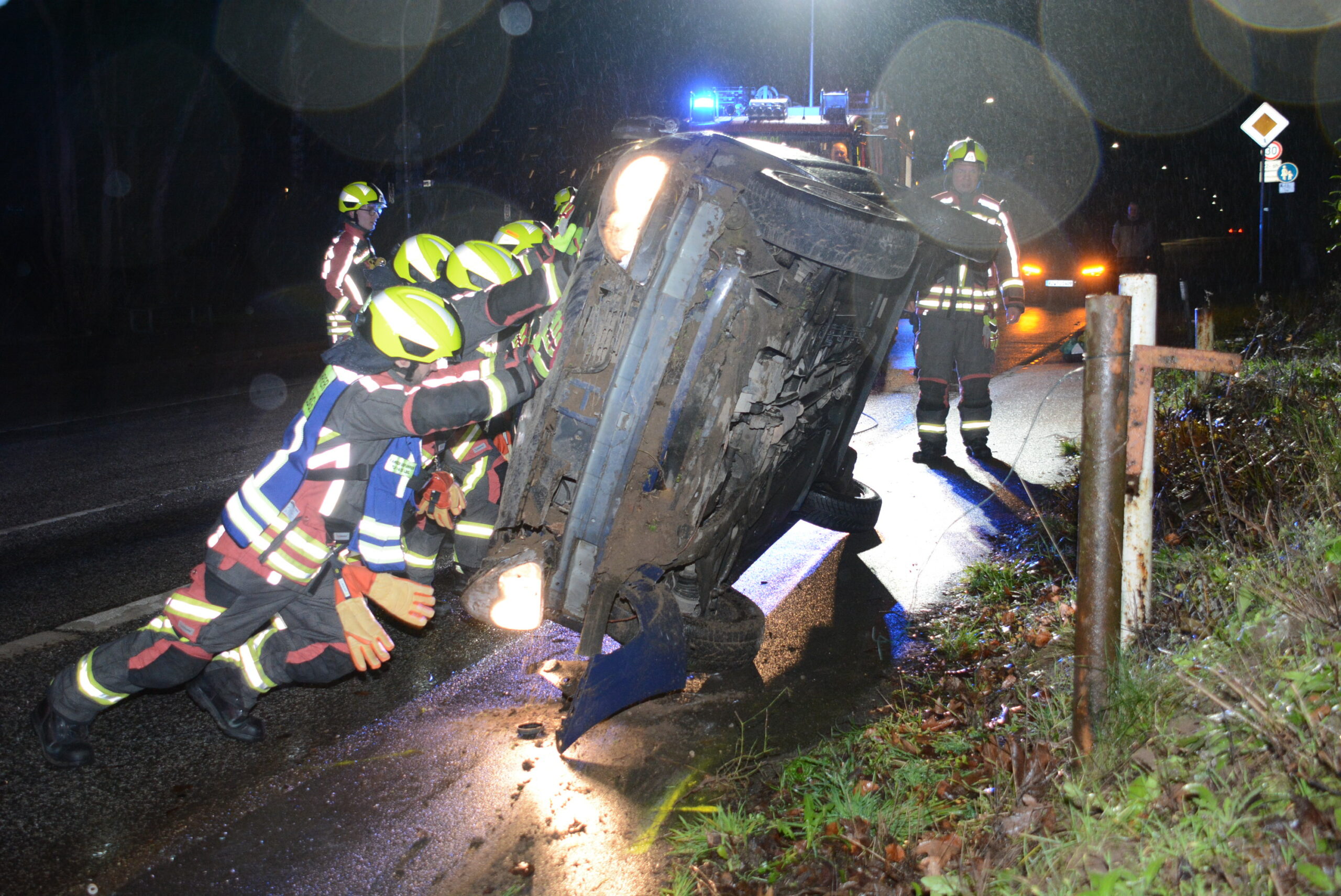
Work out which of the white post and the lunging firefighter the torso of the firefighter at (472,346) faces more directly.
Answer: the white post

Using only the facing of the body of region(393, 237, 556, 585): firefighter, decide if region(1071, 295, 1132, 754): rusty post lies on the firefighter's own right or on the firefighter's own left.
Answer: on the firefighter's own right

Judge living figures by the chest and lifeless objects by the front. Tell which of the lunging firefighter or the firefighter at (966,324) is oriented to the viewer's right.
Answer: the lunging firefighter

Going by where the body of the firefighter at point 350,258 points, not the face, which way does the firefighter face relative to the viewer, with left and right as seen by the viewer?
facing to the right of the viewer

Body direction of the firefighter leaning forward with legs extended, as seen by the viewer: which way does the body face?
to the viewer's right

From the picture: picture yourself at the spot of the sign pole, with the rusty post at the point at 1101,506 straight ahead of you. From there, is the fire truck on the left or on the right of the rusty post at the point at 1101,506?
right

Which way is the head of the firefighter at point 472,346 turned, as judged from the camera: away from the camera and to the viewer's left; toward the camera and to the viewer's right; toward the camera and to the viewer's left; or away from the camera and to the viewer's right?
away from the camera and to the viewer's right

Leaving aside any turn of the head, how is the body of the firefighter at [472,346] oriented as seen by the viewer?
to the viewer's right

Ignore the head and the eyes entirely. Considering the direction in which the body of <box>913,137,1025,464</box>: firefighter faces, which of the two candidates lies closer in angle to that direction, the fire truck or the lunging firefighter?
the lunging firefighter

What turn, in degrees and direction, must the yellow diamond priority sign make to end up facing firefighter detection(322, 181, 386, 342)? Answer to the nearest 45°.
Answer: approximately 45° to its right

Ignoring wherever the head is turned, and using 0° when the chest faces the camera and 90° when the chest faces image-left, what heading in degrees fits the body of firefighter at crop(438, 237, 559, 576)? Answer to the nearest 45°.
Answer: approximately 270°
